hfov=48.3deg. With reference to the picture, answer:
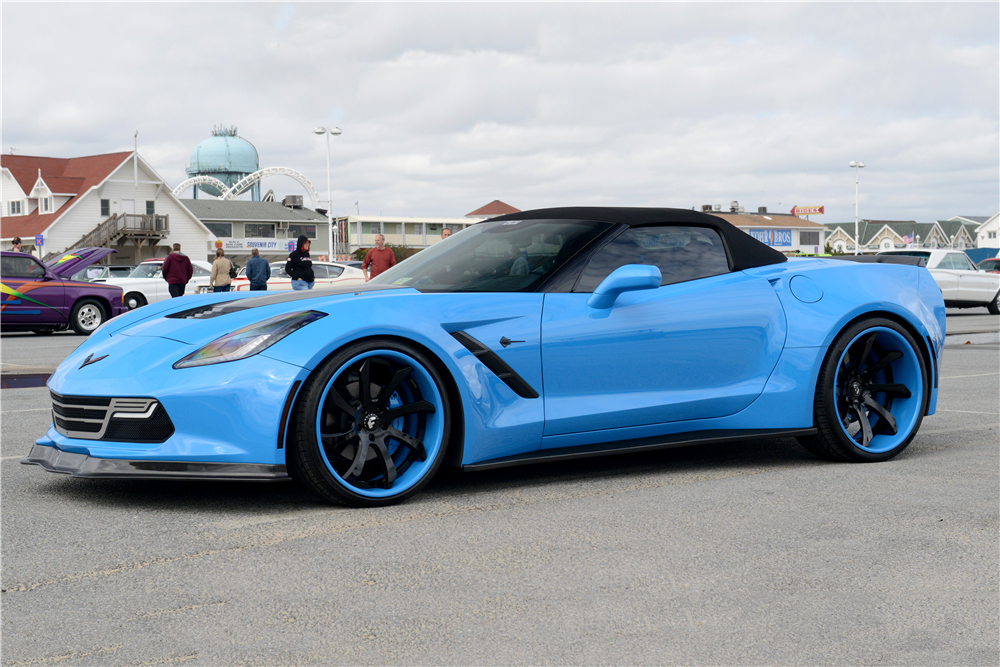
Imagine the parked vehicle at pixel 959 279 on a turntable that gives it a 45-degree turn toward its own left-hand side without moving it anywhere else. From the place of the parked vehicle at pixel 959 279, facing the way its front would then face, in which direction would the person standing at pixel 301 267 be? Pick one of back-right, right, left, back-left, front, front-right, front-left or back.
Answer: back

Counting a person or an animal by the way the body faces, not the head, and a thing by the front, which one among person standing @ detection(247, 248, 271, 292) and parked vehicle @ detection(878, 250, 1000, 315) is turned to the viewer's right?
the parked vehicle

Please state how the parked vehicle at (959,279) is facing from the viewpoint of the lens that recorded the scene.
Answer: facing to the right of the viewer

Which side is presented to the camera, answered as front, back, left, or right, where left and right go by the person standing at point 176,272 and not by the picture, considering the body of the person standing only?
back

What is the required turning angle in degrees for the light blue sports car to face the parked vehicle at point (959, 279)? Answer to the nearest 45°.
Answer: approximately 180°

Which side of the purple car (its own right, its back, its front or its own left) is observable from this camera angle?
right

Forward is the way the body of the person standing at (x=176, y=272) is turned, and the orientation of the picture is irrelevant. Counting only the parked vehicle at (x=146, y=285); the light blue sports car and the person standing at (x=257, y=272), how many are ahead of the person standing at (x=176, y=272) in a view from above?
1

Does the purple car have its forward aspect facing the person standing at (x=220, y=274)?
yes

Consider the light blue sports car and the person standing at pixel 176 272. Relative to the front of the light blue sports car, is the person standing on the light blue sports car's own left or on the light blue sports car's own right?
on the light blue sports car's own right
